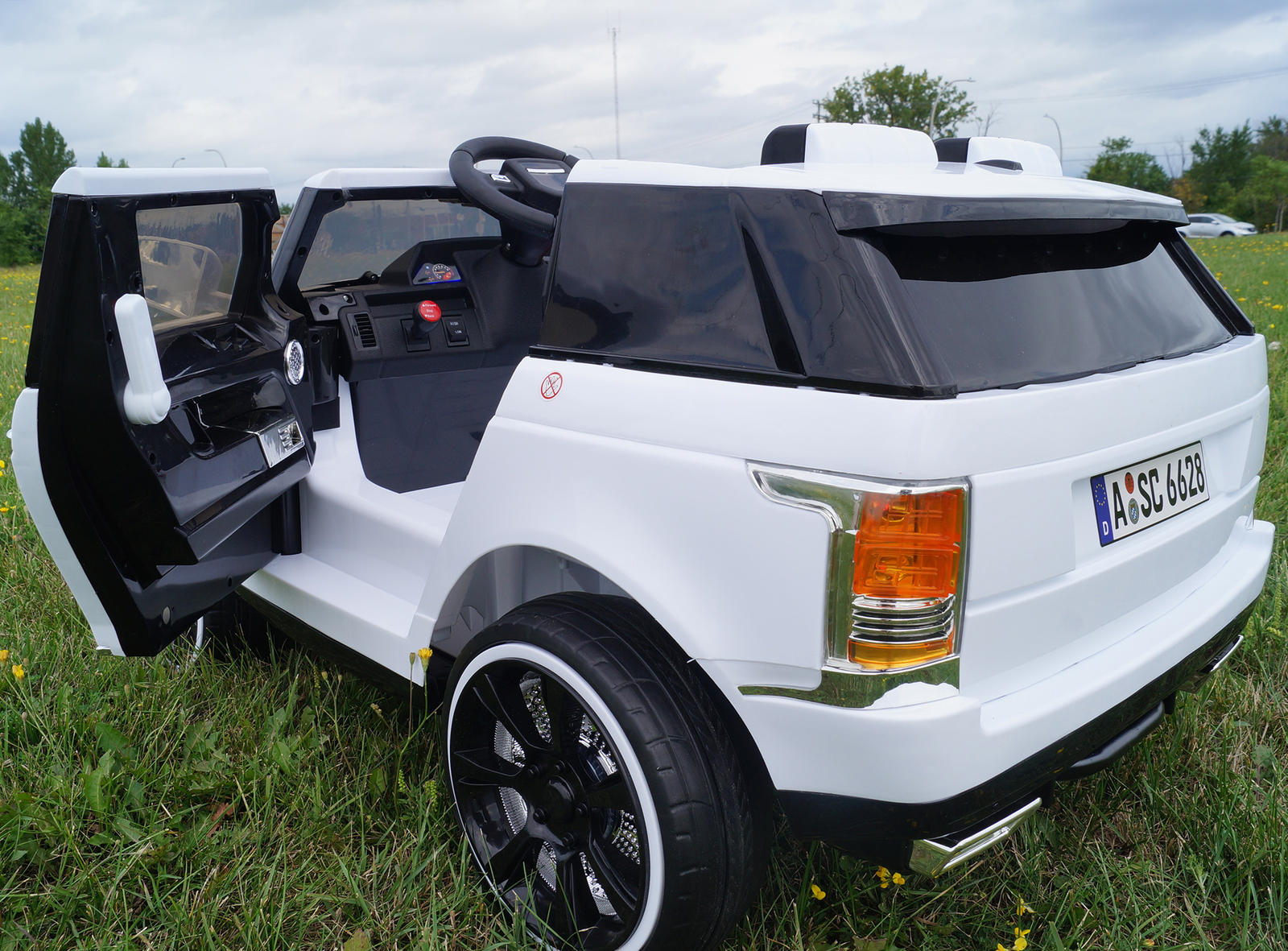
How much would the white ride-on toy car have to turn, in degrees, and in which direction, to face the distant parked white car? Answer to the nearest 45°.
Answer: approximately 90° to its right

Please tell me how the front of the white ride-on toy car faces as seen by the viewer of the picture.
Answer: facing away from the viewer and to the left of the viewer
